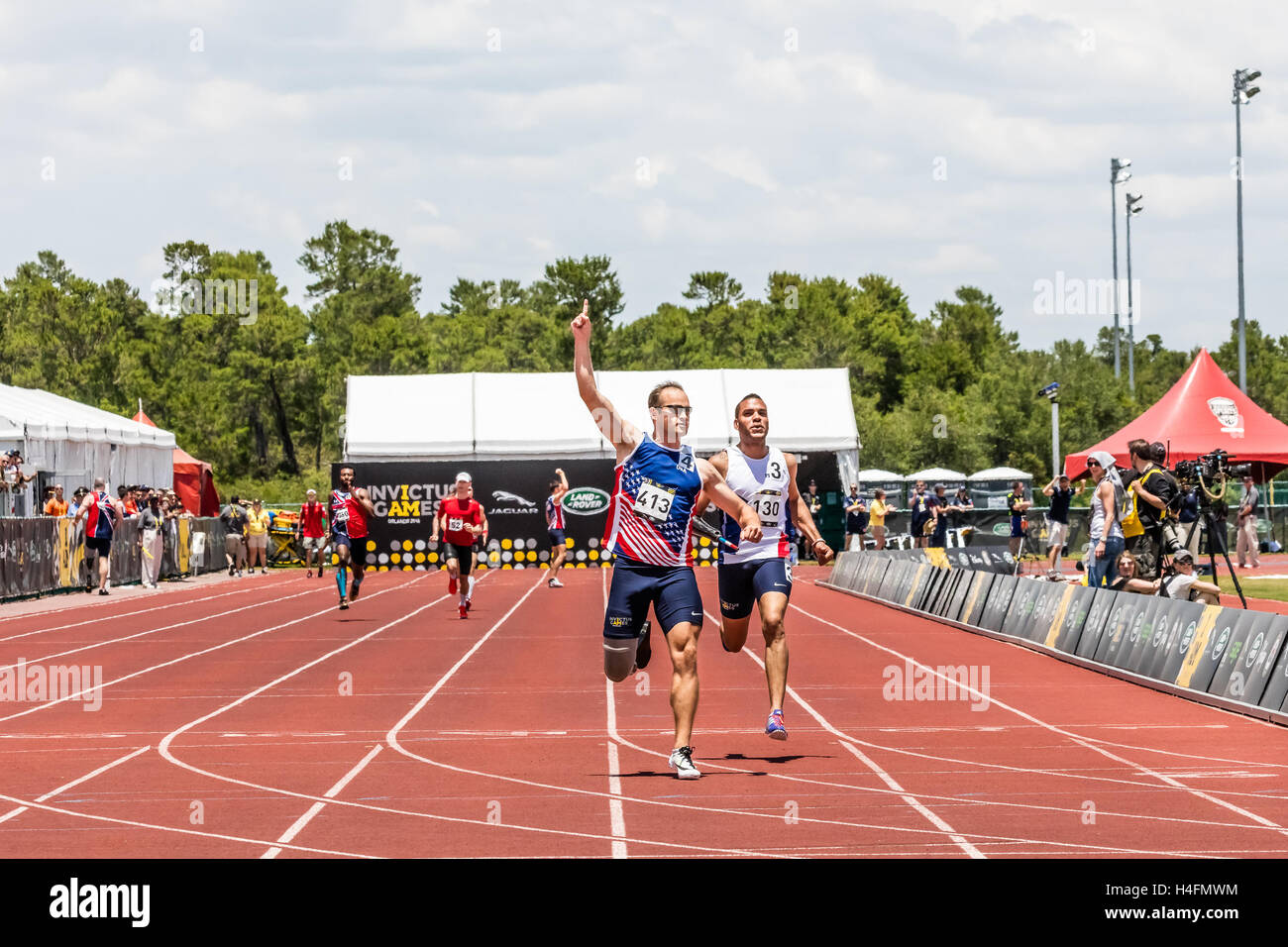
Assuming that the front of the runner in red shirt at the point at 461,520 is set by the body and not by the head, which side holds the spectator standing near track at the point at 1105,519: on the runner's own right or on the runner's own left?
on the runner's own left

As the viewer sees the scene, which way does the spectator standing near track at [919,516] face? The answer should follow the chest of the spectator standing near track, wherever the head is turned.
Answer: toward the camera

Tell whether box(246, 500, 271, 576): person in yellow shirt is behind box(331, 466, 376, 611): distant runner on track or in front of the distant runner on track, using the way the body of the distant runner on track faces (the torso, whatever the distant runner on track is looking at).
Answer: behind

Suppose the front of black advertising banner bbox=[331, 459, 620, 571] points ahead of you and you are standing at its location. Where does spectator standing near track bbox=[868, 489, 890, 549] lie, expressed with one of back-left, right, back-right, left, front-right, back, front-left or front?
left

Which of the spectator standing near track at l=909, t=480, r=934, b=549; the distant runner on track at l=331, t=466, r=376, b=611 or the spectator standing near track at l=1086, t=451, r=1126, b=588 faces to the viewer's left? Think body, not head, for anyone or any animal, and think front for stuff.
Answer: the spectator standing near track at l=1086, t=451, r=1126, b=588

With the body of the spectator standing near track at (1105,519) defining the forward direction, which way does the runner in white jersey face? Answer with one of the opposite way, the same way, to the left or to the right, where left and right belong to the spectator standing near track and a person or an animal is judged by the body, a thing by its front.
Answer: to the left

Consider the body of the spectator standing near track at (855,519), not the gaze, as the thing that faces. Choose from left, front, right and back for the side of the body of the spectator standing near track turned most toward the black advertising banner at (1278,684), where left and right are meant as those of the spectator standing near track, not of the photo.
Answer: front

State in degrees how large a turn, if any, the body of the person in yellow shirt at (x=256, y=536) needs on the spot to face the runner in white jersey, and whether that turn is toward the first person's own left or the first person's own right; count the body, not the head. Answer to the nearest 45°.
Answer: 0° — they already face them

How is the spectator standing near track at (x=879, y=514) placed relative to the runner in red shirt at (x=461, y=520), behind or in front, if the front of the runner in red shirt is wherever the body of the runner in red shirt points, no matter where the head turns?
behind

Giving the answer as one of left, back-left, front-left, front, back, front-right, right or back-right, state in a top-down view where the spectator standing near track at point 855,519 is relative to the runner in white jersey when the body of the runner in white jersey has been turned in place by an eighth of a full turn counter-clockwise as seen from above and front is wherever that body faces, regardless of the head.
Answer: back-left

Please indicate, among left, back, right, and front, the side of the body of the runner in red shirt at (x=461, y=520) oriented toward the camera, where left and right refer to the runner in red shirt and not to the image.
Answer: front

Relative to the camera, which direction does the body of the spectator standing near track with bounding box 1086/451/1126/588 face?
to the viewer's left

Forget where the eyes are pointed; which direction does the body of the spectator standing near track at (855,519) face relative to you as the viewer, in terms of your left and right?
facing the viewer
